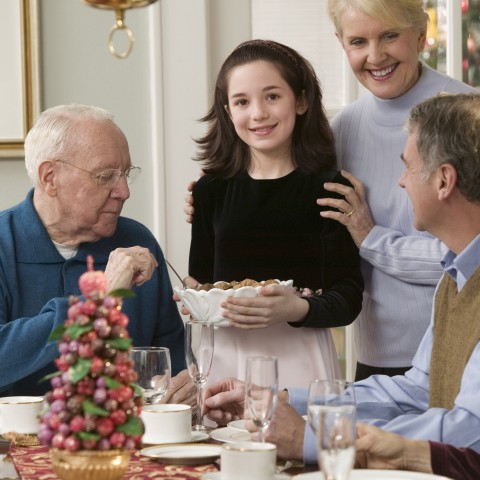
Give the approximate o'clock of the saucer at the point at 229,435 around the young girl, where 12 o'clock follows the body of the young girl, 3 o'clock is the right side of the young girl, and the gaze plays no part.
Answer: The saucer is roughly at 12 o'clock from the young girl.

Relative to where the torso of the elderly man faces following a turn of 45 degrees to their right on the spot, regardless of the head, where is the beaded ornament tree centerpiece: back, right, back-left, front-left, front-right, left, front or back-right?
front

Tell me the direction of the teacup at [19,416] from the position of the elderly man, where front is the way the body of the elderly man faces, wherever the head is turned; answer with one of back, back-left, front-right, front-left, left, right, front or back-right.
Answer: front-right

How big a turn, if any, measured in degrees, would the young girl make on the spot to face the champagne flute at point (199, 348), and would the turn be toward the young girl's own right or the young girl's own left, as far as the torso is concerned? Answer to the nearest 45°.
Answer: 0° — they already face it

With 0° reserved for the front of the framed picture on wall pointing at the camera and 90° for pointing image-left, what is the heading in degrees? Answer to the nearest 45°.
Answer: approximately 0°

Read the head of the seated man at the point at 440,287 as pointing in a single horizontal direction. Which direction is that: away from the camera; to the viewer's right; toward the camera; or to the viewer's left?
to the viewer's left

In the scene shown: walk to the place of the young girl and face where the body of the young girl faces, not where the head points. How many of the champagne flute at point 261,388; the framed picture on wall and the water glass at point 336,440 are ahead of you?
2

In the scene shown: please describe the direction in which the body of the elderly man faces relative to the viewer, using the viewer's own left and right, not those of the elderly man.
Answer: facing the viewer and to the right of the viewer

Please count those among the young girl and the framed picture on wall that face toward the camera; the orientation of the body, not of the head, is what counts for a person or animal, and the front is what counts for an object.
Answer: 2

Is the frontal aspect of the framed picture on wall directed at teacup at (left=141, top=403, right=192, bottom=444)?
yes

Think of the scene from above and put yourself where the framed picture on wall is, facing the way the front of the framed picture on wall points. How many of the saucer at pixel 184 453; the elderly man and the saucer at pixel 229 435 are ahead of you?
3

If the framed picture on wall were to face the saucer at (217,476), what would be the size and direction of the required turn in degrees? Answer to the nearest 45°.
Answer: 0° — it already faces it

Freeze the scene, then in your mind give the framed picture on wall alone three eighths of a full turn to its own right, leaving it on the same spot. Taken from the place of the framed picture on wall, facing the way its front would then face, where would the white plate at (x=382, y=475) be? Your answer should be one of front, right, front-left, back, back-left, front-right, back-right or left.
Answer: back-left
